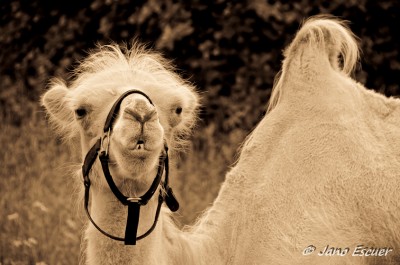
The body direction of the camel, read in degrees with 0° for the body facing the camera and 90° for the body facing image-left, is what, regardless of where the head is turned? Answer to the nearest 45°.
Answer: approximately 90°
